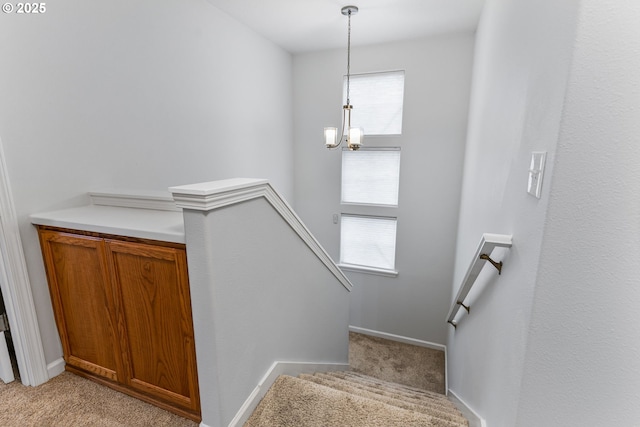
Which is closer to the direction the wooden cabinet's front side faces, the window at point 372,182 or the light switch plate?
the light switch plate

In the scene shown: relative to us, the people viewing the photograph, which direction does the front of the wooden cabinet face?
facing the viewer and to the left of the viewer

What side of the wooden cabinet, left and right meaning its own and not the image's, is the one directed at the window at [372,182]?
back

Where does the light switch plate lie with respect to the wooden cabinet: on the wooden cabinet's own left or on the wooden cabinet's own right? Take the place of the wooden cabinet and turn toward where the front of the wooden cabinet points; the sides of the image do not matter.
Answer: on the wooden cabinet's own left

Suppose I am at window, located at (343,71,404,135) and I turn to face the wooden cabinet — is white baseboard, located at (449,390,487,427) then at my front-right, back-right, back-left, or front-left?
front-left

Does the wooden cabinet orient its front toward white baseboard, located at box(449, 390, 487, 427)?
no

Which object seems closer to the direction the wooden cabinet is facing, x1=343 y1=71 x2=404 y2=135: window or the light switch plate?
the light switch plate

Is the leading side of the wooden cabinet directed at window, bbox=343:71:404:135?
no
